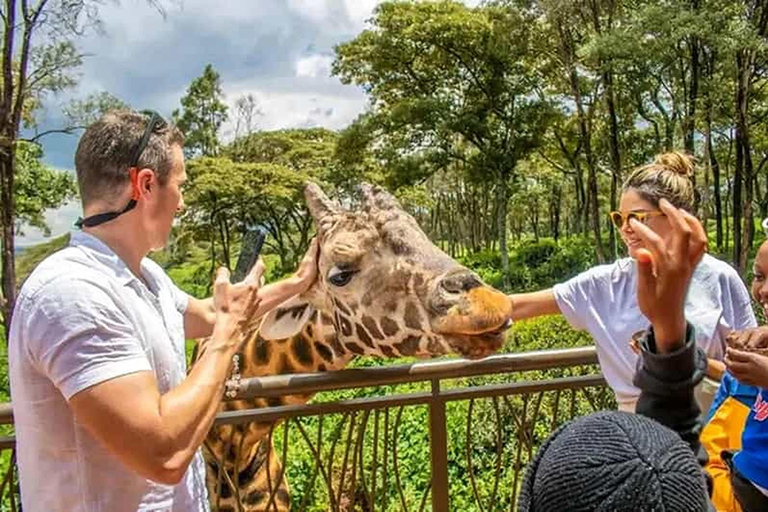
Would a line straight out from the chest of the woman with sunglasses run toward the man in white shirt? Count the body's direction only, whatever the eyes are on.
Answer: yes

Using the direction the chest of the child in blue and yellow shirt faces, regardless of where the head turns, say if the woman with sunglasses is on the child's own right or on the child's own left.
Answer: on the child's own right

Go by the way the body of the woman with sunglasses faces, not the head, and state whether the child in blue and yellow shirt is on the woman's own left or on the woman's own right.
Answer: on the woman's own left

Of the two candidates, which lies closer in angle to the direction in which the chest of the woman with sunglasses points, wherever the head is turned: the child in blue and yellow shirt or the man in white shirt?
the man in white shirt

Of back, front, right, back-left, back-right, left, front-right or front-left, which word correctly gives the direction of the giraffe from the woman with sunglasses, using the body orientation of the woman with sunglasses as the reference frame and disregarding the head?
front-right

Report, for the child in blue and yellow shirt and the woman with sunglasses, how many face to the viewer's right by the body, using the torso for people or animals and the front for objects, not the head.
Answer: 0

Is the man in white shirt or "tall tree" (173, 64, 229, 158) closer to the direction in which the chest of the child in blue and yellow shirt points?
the man in white shirt

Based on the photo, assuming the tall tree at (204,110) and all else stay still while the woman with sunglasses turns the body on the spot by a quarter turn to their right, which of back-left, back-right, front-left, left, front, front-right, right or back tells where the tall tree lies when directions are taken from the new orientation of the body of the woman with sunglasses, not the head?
front

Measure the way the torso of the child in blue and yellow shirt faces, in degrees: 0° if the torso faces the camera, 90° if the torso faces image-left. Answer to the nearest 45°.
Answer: approximately 45°

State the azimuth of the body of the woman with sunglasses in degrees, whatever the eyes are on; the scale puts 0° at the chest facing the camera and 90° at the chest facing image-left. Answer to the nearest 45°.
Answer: approximately 45°
